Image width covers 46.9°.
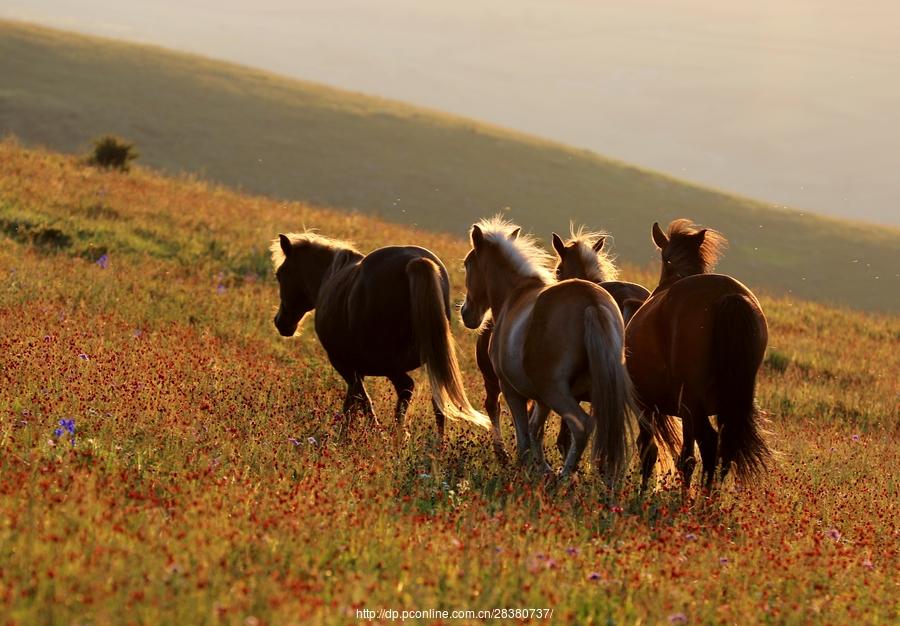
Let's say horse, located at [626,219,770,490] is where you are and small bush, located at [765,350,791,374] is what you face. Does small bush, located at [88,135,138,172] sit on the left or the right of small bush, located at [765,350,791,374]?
left

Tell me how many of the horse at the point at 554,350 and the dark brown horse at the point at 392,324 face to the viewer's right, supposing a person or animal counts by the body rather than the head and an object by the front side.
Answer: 0

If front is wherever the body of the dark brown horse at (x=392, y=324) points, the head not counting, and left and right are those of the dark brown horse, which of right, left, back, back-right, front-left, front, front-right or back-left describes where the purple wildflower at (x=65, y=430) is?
left

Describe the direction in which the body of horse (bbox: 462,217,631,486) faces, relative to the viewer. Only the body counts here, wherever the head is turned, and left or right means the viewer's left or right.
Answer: facing away from the viewer and to the left of the viewer

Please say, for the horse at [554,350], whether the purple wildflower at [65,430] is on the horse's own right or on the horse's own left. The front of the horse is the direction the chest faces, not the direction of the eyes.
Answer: on the horse's own left

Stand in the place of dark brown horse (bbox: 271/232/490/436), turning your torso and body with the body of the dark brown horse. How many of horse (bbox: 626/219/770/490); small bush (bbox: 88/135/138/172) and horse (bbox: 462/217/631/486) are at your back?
2

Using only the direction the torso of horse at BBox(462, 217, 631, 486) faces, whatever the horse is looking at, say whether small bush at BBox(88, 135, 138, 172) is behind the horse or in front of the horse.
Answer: in front

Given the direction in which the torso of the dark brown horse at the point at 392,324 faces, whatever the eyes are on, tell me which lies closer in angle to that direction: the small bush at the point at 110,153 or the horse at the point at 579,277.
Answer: the small bush

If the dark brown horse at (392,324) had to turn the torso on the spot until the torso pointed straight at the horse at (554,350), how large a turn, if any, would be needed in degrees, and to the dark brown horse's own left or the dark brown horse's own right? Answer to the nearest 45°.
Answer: approximately 180°

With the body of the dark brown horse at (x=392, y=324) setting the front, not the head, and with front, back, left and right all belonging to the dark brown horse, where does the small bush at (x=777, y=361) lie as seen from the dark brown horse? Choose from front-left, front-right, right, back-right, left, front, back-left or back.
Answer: right

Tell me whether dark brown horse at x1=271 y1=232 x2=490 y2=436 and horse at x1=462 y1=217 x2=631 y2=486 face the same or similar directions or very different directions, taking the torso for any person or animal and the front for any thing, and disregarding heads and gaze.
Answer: same or similar directions

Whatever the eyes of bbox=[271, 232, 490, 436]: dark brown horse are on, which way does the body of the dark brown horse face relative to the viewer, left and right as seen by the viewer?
facing away from the viewer and to the left of the viewer

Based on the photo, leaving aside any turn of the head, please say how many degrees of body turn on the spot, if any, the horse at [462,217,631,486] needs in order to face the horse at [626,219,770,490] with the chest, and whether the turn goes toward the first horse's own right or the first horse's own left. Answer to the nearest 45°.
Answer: approximately 90° to the first horse's own right
